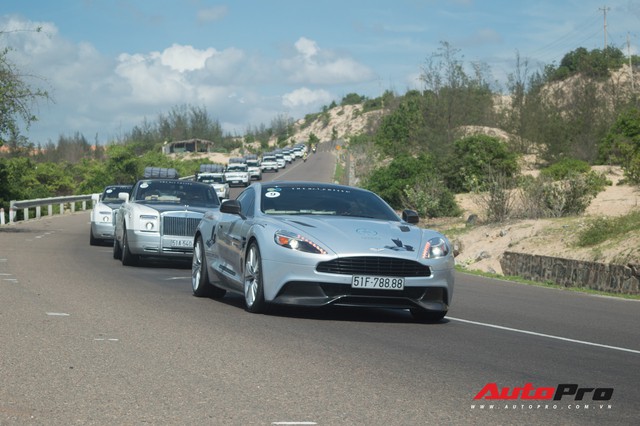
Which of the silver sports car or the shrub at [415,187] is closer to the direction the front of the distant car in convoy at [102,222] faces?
the silver sports car

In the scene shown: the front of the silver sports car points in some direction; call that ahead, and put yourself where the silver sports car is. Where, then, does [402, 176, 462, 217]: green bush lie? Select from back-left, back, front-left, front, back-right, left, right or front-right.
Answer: back-left

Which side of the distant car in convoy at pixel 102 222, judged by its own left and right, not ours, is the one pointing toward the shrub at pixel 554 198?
left

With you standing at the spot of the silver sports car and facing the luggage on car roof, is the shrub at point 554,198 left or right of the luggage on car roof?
right

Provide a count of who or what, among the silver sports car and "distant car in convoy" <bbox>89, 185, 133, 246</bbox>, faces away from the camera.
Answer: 0

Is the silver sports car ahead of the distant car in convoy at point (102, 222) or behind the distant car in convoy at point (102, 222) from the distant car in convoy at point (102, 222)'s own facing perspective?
ahead

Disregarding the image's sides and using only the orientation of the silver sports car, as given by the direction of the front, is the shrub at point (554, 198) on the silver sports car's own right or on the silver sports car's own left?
on the silver sports car's own left

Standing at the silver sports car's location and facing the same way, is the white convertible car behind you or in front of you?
behind
